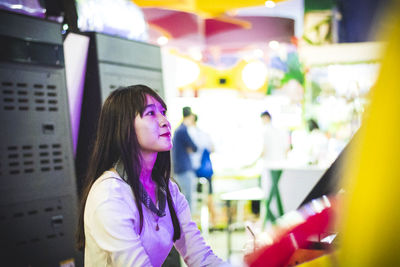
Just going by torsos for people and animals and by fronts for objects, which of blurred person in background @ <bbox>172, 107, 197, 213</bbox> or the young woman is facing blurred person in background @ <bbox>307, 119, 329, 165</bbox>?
blurred person in background @ <bbox>172, 107, 197, 213</bbox>

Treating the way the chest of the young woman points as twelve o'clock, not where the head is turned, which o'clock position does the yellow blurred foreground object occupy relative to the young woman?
The yellow blurred foreground object is roughly at 1 o'clock from the young woman.

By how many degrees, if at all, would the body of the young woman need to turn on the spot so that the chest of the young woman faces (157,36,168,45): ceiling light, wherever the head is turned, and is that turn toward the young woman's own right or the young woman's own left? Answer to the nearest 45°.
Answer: approximately 135° to the young woman's own left

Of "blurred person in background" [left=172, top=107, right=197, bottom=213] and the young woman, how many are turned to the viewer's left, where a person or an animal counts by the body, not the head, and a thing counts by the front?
0

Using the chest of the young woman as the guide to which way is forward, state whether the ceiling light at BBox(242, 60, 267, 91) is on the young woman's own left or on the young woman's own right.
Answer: on the young woman's own left

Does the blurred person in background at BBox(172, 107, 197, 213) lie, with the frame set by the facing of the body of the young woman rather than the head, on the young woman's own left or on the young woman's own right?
on the young woman's own left

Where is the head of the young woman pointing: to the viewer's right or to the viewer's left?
to the viewer's right
